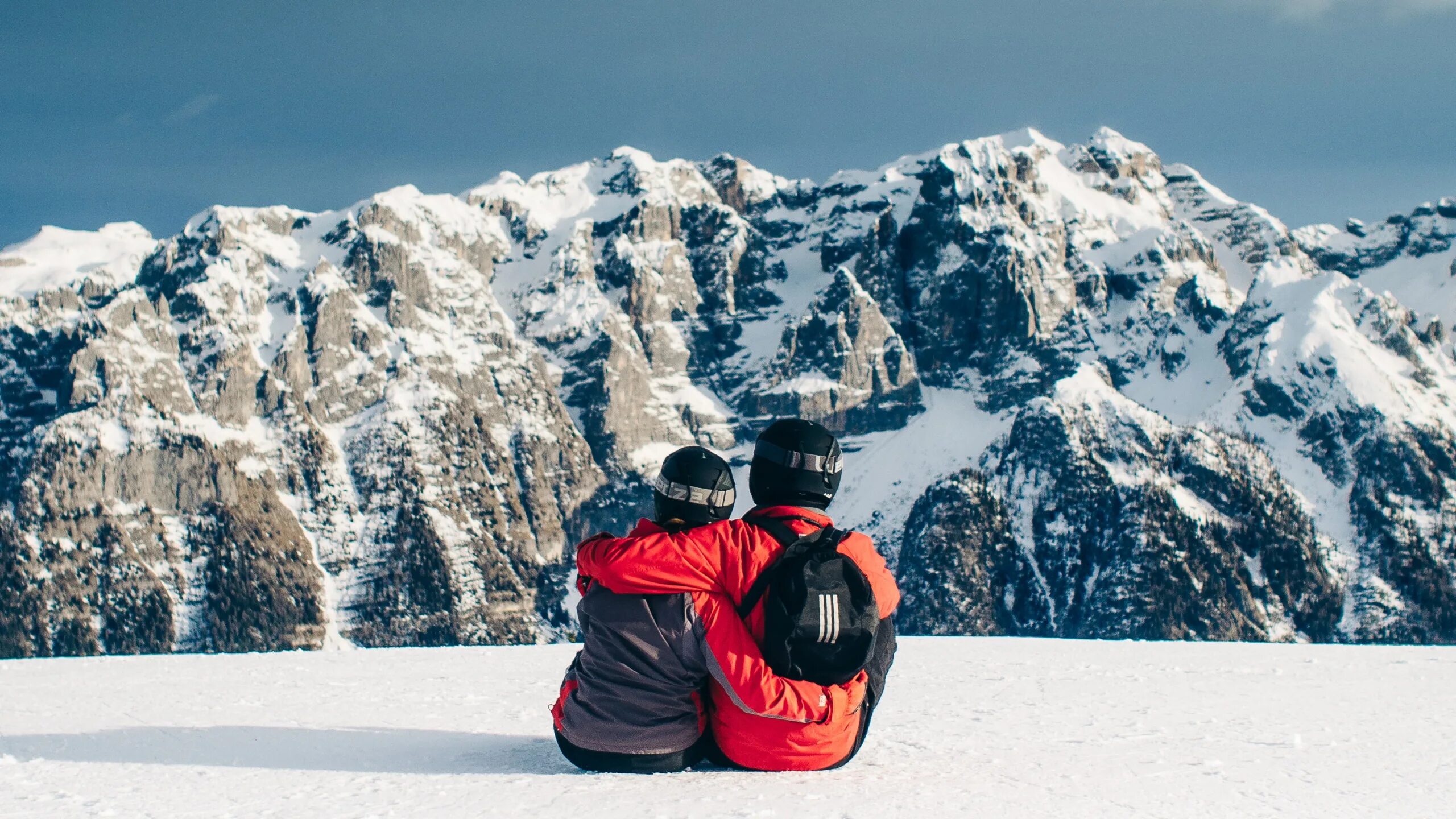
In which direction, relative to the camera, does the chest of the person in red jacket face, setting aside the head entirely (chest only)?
away from the camera

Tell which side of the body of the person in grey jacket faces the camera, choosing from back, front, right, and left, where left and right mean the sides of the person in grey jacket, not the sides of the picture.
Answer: back
